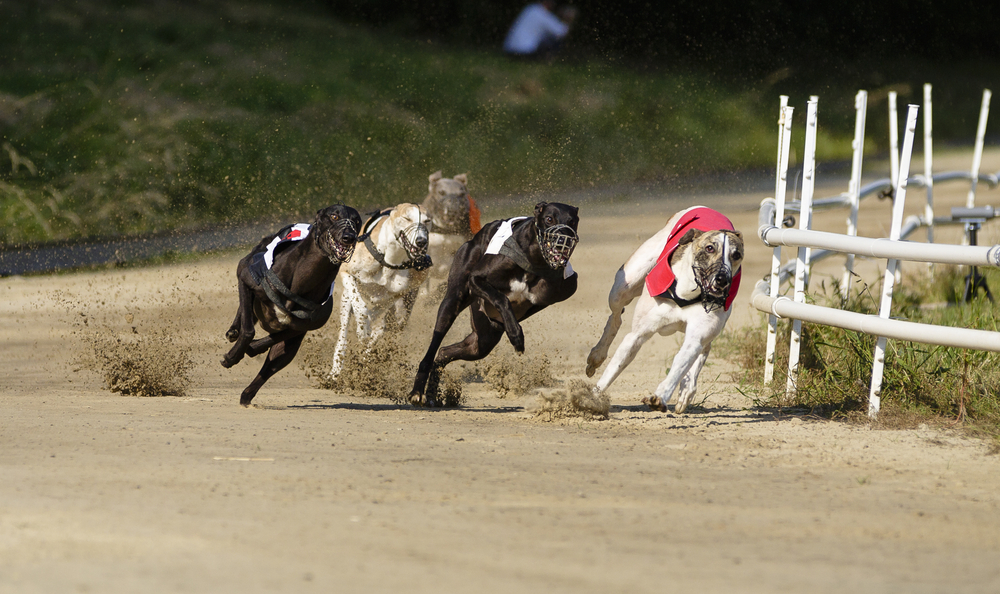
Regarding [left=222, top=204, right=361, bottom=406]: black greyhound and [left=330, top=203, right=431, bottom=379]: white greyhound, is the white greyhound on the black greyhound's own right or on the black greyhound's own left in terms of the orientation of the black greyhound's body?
on the black greyhound's own left

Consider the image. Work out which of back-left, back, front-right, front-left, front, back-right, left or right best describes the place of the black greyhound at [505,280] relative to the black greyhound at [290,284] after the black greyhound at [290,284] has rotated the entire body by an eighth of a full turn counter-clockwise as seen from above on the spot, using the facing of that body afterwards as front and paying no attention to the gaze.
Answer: front

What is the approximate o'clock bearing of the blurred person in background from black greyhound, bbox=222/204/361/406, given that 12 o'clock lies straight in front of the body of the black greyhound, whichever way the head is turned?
The blurred person in background is roughly at 8 o'clock from the black greyhound.

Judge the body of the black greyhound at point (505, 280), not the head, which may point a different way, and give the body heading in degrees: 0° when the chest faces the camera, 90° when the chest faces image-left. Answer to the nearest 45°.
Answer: approximately 315°

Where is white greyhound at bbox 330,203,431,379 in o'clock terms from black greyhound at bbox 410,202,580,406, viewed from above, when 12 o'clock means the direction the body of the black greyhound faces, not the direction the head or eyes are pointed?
The white greyhound is roughly at 6 o'clock from the black greyhound.

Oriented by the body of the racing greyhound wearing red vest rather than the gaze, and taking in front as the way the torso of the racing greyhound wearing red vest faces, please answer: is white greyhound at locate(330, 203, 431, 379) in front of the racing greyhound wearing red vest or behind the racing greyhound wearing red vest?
behind

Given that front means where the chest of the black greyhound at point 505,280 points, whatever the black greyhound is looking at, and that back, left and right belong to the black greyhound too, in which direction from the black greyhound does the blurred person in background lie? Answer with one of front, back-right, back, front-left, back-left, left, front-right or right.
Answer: back-left

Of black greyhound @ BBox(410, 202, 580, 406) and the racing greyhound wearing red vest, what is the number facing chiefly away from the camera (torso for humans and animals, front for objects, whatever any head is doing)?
0
